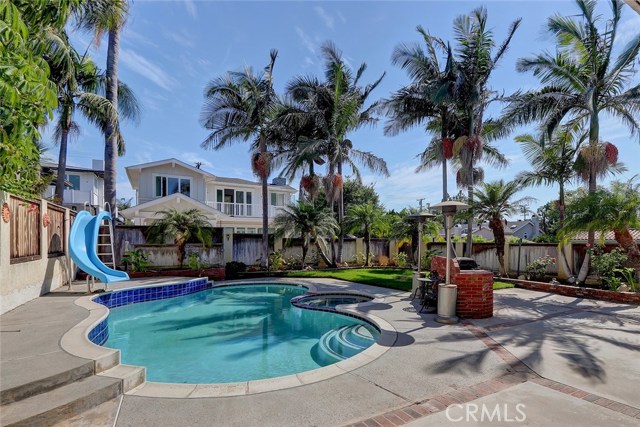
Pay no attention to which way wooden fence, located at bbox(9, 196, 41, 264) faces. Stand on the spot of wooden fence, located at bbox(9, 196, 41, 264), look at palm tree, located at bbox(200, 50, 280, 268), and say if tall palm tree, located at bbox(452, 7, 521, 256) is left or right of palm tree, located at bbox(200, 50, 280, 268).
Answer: right

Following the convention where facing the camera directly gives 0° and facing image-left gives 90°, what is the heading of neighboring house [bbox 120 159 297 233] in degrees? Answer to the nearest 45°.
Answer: approximately 0°

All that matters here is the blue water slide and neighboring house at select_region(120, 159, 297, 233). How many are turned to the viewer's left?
0

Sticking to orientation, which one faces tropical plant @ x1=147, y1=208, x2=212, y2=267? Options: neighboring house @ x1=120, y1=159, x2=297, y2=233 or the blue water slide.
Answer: the neighboring house

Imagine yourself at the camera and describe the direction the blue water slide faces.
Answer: facing the viewer and to the right of the viewer

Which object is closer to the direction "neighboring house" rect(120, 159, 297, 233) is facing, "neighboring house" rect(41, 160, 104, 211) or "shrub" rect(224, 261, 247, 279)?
the shrub

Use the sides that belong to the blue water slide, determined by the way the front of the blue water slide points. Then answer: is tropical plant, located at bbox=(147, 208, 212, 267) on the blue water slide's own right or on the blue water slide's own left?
on the blue water slide's own left

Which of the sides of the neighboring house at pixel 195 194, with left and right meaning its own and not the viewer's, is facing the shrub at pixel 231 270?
front

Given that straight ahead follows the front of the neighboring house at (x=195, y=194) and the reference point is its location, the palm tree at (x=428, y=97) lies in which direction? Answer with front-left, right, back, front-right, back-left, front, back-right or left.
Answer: front-left

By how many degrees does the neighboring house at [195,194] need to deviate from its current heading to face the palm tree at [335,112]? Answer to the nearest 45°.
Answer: approximately 45° to its left
